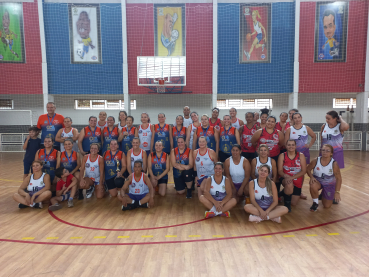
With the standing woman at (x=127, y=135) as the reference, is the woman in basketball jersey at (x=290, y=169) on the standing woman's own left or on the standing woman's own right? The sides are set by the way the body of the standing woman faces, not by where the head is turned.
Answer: on the standing woman's own left

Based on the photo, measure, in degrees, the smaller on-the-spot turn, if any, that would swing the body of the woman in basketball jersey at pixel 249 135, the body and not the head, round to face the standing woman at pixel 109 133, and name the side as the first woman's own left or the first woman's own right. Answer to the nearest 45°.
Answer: approximately 90° to the first woman's own right

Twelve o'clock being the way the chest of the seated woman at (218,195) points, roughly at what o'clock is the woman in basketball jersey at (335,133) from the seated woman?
The woman in basketball jersey is roughly at 8 o'clock from the seated woman.
